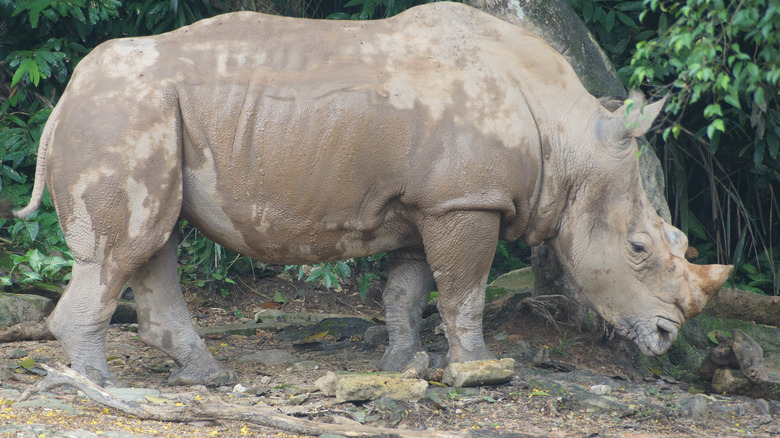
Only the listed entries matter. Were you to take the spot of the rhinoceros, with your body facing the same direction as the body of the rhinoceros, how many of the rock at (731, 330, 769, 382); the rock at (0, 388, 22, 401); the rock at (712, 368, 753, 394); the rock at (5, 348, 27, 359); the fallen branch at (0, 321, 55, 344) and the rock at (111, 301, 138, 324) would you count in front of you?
2

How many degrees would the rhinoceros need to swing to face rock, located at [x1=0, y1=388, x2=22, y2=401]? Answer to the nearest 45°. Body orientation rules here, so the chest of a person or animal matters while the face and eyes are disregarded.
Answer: approximately 135° to its right

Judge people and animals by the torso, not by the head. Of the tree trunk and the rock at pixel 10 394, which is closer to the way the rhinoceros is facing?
the tree trunk

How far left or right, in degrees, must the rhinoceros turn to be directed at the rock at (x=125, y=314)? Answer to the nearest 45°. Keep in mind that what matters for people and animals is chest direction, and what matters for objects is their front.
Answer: approximately 135° to its left

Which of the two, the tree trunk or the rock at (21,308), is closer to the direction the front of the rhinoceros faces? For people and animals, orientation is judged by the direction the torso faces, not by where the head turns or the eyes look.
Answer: the tree trunk

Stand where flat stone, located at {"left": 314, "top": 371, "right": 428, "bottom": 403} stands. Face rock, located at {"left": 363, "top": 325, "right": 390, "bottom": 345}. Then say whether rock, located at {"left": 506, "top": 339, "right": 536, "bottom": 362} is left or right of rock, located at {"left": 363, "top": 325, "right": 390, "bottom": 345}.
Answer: right

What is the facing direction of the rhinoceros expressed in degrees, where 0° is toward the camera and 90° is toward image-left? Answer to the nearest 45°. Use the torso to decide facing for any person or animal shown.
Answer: approximately 270°

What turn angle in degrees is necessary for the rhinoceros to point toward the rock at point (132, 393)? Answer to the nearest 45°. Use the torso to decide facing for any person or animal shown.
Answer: approximately 135° to its right

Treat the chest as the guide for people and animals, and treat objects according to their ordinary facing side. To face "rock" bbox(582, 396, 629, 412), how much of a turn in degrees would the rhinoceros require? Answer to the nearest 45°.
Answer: approximately 45° to its right

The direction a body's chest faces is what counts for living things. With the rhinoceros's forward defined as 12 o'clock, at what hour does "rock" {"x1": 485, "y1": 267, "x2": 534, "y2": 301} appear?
The rock is roughly at 10 o'clock from the rhinoceros.
